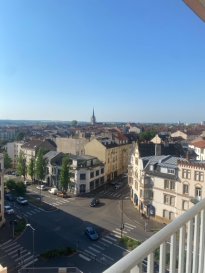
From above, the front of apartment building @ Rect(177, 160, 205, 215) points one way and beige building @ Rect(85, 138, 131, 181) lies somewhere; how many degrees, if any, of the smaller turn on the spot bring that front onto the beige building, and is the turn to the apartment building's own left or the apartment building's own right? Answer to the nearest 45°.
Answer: approximately 90° to the apartment building's own right

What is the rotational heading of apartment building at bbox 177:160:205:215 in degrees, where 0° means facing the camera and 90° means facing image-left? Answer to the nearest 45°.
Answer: approximately 45°

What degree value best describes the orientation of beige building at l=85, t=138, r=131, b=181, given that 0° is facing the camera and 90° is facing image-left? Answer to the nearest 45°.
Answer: approximately 315°
